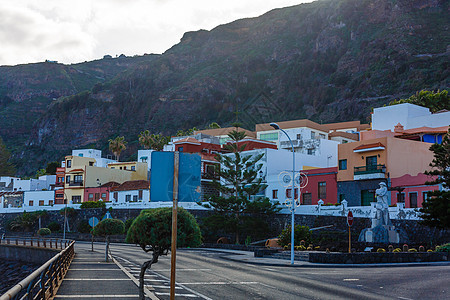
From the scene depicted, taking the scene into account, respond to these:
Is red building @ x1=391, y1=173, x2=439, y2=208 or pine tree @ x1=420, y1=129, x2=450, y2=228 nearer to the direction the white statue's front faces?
the pine tree

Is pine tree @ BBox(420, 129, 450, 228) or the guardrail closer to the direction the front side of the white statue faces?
the guardrail

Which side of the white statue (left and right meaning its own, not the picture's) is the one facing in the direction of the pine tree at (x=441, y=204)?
left

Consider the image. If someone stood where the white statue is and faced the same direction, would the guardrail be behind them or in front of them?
in front

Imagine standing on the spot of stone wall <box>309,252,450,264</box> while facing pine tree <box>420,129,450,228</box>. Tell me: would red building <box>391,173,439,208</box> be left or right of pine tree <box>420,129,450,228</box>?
left

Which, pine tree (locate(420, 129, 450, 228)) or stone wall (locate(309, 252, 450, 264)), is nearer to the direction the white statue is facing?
the stone wall

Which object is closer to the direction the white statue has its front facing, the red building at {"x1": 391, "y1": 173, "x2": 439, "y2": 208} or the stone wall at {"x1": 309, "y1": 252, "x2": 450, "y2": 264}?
the stone wall

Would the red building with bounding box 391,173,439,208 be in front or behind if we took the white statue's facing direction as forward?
behind

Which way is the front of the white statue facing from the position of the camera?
facing the viewer and to the left of the viewer
